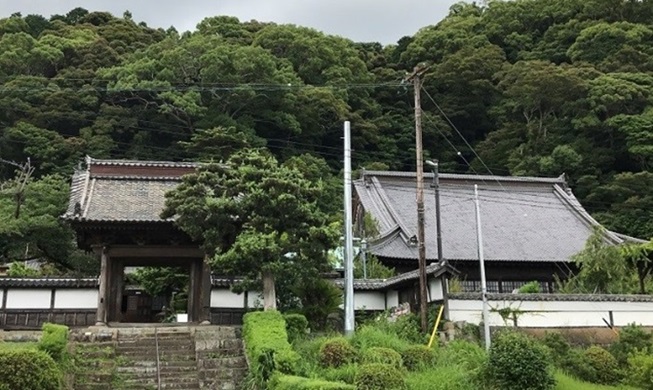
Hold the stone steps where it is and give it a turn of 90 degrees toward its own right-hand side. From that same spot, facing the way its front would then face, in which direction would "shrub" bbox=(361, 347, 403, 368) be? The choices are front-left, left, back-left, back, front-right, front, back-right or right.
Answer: back-left

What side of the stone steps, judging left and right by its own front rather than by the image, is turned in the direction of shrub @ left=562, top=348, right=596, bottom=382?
left

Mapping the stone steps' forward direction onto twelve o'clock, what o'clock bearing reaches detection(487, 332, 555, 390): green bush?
The green bush is roughly at 10 o'clock from the stone steps.

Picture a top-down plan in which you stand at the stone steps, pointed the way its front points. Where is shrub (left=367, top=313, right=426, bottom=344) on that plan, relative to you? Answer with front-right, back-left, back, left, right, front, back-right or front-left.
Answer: left

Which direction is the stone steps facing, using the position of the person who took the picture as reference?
facing the viewer

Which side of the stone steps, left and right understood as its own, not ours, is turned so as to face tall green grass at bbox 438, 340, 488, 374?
left

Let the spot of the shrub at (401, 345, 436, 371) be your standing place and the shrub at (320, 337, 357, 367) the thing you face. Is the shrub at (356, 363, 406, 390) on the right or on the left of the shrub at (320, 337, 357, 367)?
left

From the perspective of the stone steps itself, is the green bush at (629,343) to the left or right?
on its left

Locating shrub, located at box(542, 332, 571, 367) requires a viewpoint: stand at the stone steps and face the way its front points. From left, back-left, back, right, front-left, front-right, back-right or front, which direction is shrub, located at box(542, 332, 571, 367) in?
left

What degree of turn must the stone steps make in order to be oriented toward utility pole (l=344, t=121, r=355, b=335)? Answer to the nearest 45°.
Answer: approximately 90° to its left

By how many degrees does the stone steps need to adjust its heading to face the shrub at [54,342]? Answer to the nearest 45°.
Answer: approximately 45° to its right

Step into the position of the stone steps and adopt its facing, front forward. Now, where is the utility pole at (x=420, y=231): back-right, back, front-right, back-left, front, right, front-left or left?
left

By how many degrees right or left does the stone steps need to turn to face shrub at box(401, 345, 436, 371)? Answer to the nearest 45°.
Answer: approximately 45° to its left
